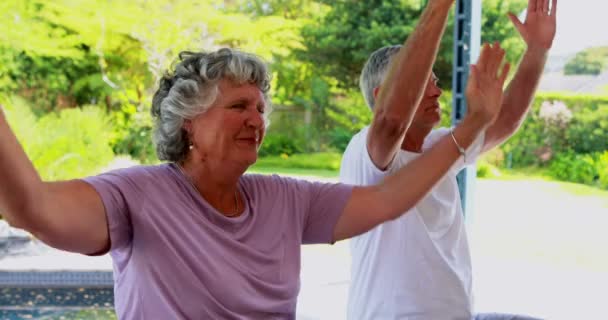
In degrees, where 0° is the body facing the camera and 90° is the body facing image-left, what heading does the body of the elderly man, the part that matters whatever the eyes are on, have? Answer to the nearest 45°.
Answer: approximately 315°

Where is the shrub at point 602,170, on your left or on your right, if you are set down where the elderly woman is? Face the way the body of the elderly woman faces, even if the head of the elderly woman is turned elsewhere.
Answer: on your left

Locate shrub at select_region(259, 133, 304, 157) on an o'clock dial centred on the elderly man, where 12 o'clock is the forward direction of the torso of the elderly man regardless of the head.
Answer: The shrub is roughly at 7 o'clock from the elderly man.

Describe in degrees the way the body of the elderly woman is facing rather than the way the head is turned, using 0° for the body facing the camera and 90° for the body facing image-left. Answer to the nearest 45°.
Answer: approximately 315°

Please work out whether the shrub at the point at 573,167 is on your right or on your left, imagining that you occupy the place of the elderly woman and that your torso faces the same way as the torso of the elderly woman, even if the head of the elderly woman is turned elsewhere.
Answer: on your left

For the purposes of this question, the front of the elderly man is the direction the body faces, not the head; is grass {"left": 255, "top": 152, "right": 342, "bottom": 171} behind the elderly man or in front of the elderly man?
behind

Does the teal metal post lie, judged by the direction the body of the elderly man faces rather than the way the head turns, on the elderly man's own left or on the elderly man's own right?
on the elderly man's own left

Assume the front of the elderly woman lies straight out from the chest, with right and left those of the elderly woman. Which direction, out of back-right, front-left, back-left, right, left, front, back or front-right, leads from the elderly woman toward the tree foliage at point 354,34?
back-left
